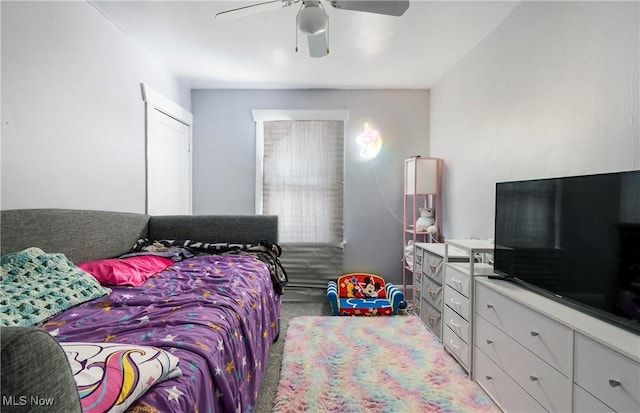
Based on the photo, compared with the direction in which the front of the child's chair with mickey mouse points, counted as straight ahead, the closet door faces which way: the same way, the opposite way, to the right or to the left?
to the left

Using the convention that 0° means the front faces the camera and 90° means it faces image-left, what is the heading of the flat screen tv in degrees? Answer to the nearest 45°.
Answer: approximately 45°

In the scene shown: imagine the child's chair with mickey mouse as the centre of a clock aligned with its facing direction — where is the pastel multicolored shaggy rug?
The pastel multicolored shaggy rug is roughly at 12 o'clock from the child's chair with mickey mouse.

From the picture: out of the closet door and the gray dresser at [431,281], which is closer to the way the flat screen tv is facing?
the closet door

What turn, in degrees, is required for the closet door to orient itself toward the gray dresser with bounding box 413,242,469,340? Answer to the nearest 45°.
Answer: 0° — it already faces it

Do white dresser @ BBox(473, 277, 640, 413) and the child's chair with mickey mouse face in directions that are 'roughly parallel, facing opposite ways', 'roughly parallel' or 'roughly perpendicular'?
roughly perpendicular

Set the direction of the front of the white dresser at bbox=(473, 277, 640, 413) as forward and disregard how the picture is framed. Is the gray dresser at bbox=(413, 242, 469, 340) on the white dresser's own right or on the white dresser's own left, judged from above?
on the white dresser's own right

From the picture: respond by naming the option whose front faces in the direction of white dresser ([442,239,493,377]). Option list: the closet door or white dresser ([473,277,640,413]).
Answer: the closet door

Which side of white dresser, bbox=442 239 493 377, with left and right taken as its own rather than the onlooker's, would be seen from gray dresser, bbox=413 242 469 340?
right

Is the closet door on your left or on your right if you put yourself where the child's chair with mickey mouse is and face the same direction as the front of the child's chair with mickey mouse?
on your right

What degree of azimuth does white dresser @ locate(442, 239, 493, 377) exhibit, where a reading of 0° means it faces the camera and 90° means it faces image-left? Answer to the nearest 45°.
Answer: approximately 45°
